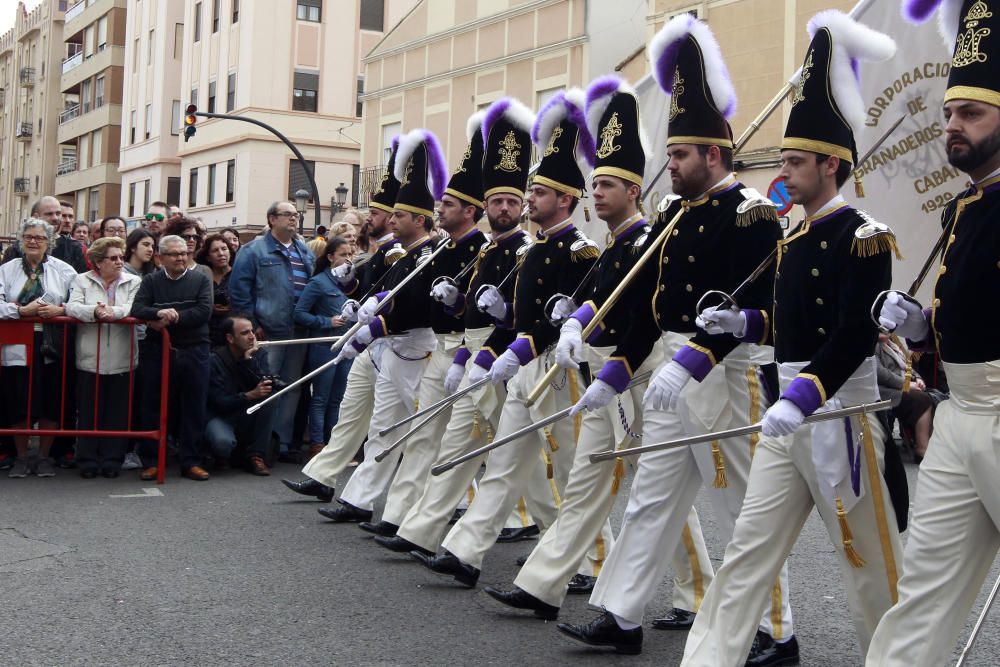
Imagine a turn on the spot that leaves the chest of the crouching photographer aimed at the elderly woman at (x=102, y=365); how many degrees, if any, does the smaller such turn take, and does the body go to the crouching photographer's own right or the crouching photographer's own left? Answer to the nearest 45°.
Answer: approximately 135° to the crouching photographer's own right

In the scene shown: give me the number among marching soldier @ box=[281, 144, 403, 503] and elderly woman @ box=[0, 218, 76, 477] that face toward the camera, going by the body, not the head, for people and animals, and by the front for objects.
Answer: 1

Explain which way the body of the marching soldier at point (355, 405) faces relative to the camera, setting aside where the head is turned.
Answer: to the viewer's left

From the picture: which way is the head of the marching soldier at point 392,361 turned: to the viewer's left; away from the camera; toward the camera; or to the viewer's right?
to the viewer's left

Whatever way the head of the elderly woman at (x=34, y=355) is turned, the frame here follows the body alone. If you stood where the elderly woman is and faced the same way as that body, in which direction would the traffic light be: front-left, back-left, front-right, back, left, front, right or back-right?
back

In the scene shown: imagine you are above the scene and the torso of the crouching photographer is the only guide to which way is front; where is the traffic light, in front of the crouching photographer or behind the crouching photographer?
behind

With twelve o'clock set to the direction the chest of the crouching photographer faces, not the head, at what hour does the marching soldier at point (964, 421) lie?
The marching soldier is roughly at 1 o'clock from the crouching photographer.

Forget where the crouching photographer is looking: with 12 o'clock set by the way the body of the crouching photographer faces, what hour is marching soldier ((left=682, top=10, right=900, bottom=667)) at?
The marching soldier is roughly at 1 o'clock from the crouching photographer.

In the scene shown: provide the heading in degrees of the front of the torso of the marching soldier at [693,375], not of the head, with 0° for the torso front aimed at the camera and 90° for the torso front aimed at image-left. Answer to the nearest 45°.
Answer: approximately 45°

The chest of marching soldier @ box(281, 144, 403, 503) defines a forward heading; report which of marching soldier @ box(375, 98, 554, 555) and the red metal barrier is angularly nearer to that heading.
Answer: the red metal barrier

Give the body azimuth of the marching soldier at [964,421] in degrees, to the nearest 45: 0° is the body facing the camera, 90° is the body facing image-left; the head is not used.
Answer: approximately 45°
